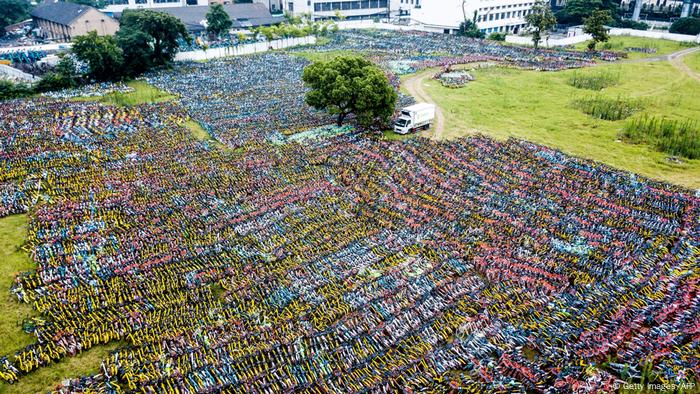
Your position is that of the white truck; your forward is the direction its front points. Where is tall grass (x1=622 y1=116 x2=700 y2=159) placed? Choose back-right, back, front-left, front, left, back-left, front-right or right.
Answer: back-left

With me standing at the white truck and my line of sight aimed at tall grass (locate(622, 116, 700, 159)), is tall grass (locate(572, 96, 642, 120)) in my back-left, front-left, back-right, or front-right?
front-left

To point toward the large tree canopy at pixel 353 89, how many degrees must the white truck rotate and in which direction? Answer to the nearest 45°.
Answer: approximately 45° to its right

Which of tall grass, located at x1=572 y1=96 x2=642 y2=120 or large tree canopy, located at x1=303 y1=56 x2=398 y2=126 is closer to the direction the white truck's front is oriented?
the large tree canopy

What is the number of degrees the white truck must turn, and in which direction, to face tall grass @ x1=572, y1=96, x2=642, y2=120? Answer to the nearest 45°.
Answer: approximately 180°
